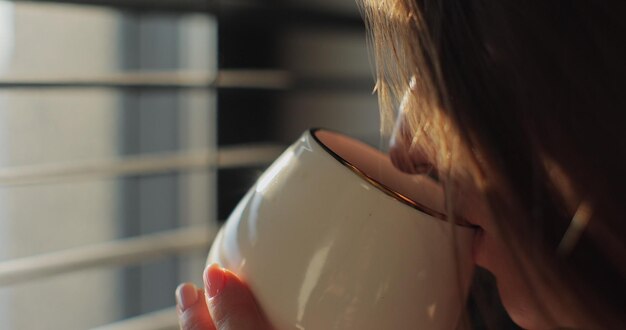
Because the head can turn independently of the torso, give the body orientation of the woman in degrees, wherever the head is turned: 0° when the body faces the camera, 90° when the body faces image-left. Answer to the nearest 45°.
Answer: approximately 90°

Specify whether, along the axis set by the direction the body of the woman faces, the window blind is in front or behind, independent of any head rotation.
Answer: in front
